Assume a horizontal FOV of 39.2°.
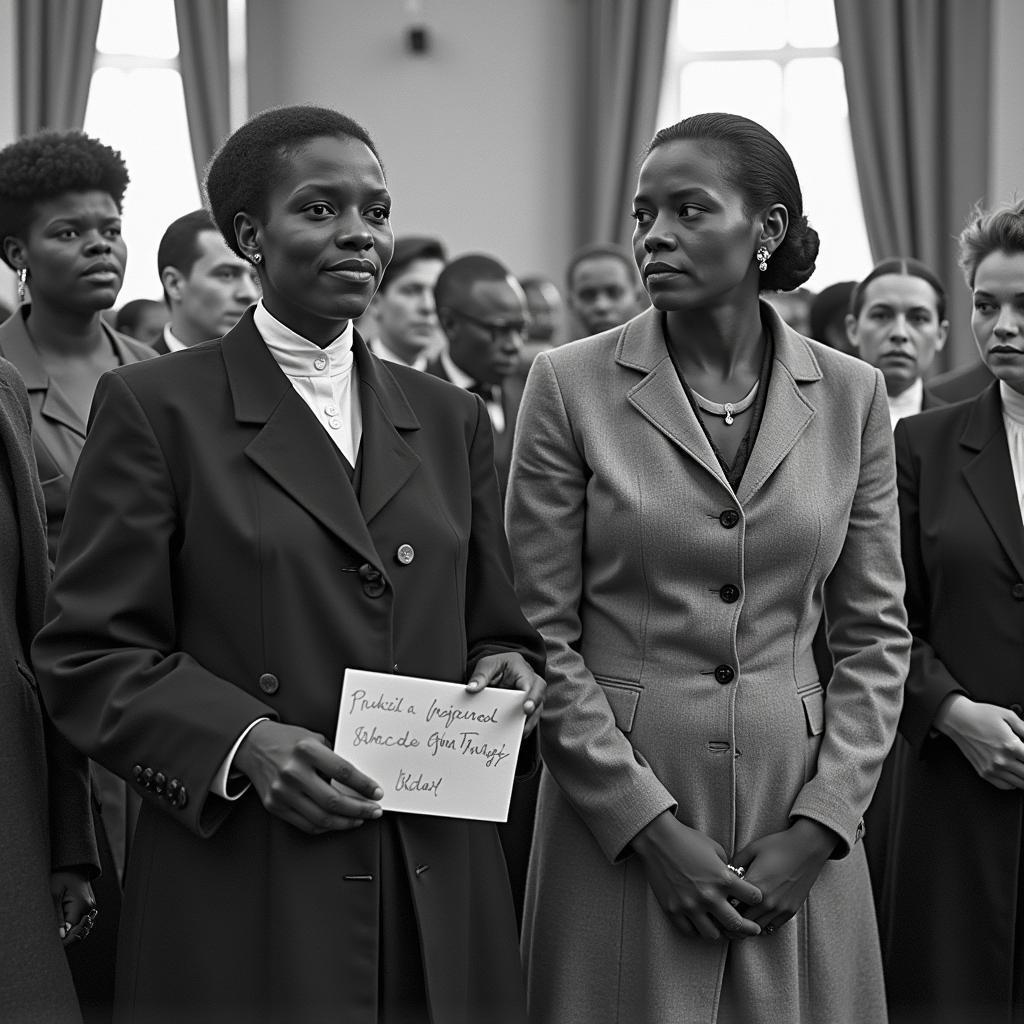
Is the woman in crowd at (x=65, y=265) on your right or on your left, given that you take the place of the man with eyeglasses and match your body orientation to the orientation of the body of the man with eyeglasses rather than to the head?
on your right

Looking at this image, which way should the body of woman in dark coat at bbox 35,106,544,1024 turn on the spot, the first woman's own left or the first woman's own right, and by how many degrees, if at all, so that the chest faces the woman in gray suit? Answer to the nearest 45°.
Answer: approximately 45° to the first woman's own left

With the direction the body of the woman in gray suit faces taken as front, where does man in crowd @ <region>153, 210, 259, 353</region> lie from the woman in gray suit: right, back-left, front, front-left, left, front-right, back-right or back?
back-right

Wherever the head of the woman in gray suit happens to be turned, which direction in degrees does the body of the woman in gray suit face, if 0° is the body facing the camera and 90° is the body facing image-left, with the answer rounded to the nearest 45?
approximately 0°

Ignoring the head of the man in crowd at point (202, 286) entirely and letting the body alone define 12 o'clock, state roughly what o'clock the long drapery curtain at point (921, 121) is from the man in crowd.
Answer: The long drapery curtain is roughly at 9 o'clock from the man in crowd.

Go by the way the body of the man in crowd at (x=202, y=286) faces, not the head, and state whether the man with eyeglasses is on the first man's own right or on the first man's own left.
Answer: on the first man's own left

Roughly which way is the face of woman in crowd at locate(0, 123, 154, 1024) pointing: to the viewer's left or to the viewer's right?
to the viewer's right

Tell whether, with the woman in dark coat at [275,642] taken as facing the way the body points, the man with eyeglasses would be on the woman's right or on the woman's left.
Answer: on the woman's left

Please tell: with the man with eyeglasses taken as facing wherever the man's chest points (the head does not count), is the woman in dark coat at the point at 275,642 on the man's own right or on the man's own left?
on the man's own right
